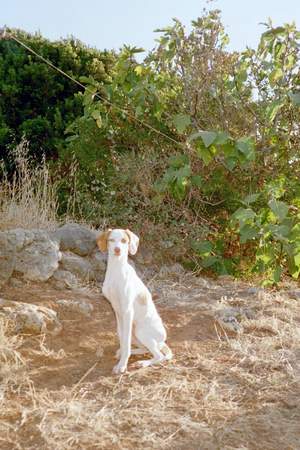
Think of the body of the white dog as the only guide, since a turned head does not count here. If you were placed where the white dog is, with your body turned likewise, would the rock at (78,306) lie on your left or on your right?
on your right

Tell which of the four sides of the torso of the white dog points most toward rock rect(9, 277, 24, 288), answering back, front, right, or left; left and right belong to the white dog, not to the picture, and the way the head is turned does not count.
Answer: right

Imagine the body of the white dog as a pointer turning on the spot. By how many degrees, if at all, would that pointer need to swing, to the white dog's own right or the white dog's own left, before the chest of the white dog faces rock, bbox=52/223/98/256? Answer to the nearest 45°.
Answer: approximately 135° to the white dog's own right

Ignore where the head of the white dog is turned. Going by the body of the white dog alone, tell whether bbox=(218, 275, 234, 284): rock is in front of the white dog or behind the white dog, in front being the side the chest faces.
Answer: behind

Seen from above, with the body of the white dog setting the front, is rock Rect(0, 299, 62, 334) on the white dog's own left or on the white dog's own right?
on the white dog's own right

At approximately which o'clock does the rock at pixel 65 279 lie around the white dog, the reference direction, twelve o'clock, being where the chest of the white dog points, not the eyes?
The rock is roughly at 4 o'clock from the white dog.

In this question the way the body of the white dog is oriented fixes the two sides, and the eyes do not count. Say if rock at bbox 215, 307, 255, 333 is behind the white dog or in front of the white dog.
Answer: behind

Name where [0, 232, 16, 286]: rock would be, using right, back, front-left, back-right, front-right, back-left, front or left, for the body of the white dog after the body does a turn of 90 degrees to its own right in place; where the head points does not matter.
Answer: front

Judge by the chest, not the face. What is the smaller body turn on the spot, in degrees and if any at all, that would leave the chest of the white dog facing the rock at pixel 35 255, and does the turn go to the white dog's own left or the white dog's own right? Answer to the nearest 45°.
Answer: approximately 90° to the white dog's own right

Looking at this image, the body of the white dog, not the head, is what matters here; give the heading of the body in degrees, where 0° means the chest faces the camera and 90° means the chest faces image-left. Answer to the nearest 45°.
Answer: approximately 45°
